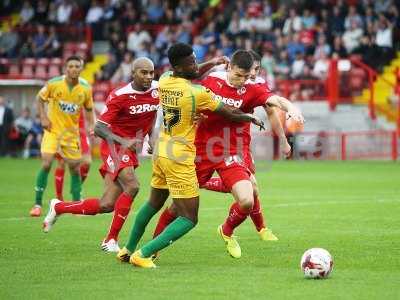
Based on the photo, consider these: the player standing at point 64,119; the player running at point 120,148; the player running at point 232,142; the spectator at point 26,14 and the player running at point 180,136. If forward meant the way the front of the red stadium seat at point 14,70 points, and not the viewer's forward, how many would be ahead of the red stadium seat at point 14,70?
4

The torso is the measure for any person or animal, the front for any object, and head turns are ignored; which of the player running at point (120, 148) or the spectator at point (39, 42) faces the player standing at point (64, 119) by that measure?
the spectator

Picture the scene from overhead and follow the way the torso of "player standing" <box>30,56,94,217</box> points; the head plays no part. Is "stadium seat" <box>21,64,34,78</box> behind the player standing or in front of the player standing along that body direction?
behind

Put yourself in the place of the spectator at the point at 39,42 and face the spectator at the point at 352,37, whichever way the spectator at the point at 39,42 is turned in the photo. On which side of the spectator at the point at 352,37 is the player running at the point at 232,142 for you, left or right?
right

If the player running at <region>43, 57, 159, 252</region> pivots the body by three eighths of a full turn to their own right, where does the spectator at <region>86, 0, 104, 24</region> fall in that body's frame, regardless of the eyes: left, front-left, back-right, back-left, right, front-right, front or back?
right

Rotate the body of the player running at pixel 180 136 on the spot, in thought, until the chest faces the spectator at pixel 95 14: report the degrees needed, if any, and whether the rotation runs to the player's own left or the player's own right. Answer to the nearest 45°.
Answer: approximately 45° to the player's own left

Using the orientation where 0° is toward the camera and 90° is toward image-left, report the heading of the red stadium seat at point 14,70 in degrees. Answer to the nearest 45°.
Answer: approximately 0°

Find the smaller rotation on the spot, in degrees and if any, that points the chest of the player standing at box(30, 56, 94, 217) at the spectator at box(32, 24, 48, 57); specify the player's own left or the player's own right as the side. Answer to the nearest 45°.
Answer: approximately 180°

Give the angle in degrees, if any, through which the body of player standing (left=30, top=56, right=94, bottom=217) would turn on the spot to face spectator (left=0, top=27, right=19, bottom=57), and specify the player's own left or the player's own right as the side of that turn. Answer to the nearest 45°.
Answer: approximately 180°

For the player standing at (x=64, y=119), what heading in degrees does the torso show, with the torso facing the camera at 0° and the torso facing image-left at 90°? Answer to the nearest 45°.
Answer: approximately 0°
